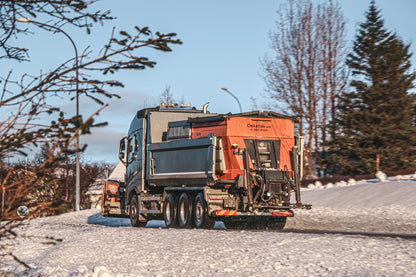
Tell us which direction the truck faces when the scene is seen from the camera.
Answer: facing away from the viewer and to the left of the viewer
